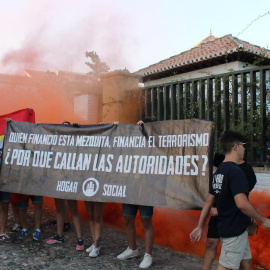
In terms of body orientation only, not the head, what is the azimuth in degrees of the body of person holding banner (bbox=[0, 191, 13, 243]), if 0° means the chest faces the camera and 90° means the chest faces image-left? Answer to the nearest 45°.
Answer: approximately 315°

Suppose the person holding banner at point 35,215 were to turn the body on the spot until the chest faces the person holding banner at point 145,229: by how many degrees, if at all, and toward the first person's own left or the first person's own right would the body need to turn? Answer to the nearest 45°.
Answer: approximately 45° to the first person's own left

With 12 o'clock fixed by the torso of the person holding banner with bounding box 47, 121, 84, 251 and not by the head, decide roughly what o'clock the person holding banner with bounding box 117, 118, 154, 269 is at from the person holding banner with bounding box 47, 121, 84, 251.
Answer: the person holding banner with bounding box 117, 118, 154, 269 is roughly at 9 o'clock from the person holding banner with bounding box 47, 121, 84, 251.

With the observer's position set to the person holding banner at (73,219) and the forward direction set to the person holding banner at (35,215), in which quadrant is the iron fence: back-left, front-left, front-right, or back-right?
back-right

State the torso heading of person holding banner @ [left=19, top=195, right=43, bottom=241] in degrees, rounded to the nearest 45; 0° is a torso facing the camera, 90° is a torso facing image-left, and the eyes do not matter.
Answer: approximately 0°

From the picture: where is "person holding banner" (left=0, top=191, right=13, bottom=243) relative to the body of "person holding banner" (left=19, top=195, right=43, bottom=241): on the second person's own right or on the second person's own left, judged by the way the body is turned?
on the second person's own right

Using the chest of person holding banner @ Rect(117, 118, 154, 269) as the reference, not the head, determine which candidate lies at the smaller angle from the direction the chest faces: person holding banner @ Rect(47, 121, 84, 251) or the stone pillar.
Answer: the person holding banner

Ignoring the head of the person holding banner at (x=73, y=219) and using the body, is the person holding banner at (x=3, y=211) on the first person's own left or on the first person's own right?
on the first person's own right

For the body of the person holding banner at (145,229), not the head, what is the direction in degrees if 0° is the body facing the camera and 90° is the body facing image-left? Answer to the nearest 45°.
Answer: approximately 45°

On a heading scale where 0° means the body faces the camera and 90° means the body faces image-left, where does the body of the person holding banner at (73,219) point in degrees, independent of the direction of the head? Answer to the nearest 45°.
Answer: approximately 45°
